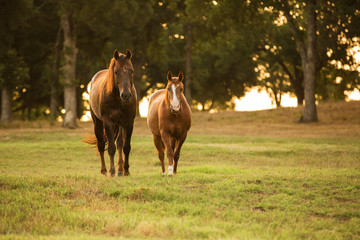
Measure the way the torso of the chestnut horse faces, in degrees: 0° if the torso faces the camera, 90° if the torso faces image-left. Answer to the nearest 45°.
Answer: approximately 0°

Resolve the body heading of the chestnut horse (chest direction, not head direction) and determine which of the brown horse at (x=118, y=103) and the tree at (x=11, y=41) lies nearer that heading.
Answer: the brown horse

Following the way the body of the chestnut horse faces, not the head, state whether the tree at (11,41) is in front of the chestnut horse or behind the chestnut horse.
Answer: behind

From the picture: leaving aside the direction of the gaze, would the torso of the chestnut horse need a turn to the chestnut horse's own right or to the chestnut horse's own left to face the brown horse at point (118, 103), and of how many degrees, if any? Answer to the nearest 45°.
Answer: approximately 45° to the chestnut horse's own right
